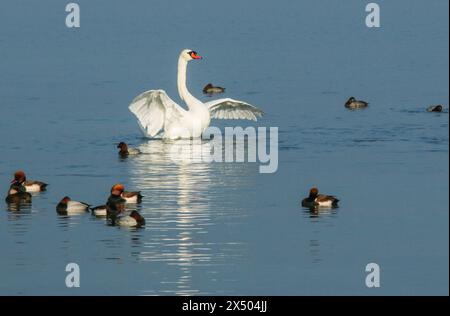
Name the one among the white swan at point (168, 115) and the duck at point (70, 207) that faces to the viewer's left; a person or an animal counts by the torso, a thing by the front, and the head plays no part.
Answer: the duck

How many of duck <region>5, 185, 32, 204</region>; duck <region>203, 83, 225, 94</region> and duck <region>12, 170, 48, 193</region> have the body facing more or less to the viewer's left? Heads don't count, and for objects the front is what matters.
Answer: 3

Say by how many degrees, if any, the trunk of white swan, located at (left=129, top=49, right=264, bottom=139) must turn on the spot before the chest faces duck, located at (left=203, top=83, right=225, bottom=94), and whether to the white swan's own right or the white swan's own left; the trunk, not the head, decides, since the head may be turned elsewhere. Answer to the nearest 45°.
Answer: approximately 135° to the white swan's own left

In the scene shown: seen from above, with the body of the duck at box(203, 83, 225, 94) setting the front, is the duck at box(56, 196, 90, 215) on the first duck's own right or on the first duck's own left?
on the first duck's own left

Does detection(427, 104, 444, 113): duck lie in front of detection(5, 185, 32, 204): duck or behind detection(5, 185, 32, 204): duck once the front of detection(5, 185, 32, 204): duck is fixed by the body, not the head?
behind

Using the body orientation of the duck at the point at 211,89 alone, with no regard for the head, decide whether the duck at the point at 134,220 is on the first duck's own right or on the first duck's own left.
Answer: on the first duck's own left

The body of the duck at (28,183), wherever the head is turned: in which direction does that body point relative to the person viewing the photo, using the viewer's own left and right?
facing to the left of the viewer

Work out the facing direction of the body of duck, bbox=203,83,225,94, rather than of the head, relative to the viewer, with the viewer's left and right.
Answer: facing to the left of the viewer

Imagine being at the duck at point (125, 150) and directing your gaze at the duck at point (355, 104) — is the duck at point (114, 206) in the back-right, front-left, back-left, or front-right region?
back-right

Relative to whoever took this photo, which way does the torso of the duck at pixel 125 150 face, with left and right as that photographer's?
facing to the left of the viewer

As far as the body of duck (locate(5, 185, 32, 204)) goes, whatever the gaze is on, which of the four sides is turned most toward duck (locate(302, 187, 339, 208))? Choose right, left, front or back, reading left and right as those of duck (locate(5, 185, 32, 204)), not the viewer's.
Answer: back

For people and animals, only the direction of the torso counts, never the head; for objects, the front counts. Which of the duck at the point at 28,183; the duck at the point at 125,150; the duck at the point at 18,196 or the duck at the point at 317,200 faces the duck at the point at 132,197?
the duck at the point at 317,200

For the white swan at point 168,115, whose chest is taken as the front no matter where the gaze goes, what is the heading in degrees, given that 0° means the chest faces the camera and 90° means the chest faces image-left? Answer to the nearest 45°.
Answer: approximately 315°

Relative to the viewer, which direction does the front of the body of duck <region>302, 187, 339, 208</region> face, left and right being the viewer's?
facing to the left of the viewer

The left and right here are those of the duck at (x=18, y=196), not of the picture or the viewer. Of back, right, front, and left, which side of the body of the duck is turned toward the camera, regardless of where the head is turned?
left
